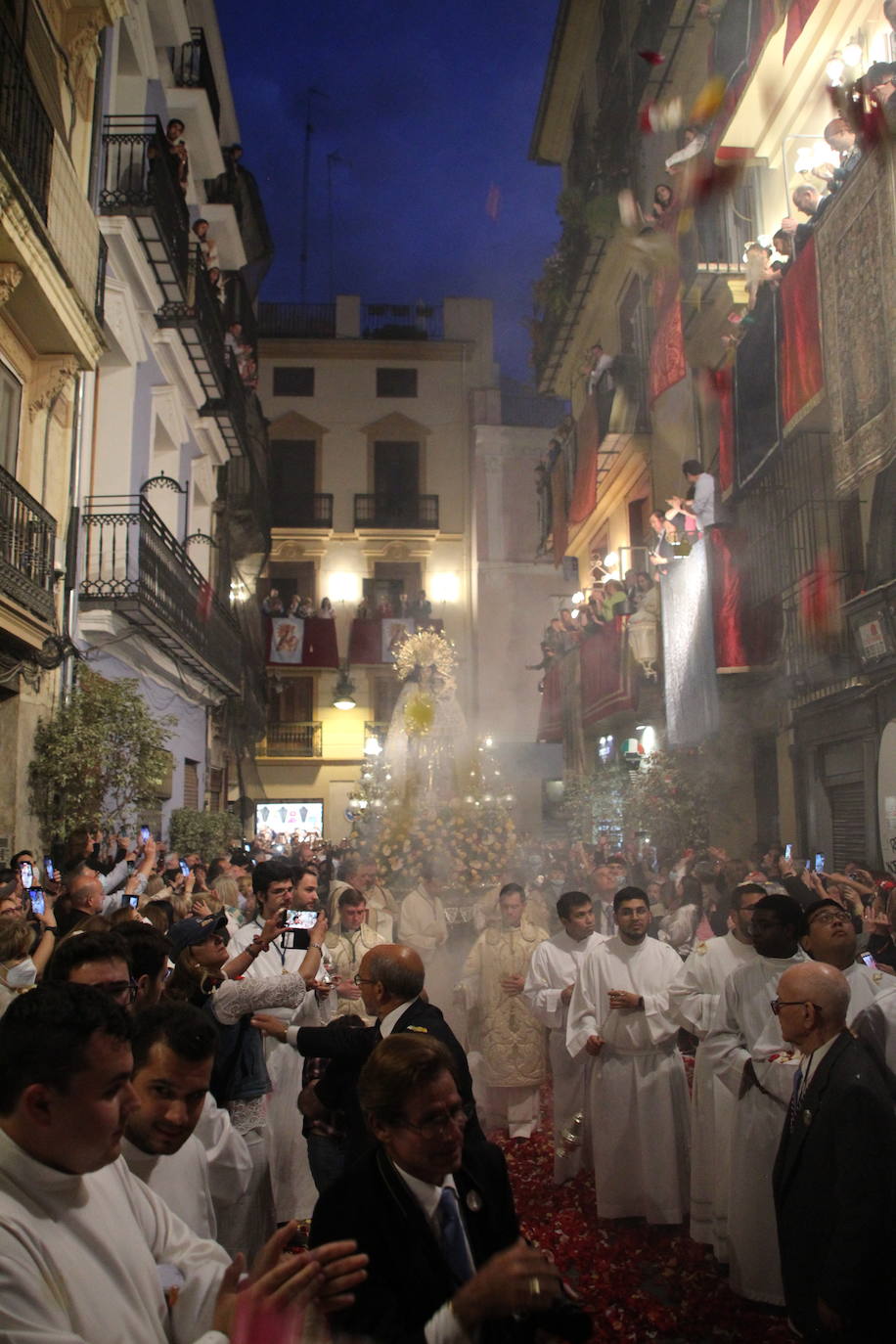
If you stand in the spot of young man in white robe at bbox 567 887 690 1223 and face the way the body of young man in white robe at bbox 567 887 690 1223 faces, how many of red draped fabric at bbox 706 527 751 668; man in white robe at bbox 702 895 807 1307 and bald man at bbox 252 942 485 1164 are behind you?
1

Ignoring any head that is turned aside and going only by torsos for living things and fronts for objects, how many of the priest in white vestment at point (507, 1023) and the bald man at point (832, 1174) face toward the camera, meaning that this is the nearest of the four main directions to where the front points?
1

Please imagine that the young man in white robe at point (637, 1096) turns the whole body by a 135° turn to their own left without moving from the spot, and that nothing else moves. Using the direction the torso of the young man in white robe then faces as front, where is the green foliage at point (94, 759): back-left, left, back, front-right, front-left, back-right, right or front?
left

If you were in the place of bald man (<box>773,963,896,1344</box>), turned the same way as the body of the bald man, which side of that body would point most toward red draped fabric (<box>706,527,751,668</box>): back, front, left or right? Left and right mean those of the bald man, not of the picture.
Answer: right

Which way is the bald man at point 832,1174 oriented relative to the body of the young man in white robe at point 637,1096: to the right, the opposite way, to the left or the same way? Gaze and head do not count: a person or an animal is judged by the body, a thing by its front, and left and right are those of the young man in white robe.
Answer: to the right

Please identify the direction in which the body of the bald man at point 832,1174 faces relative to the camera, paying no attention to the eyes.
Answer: to the viewer's left

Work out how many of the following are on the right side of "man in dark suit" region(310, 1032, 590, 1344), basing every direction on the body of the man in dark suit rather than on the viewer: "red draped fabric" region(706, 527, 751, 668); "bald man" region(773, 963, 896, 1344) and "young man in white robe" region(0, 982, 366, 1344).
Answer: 1

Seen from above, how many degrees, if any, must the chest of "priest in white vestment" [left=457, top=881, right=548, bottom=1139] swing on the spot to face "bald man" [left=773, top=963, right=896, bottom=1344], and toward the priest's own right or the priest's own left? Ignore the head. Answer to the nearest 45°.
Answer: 0° — they already face them

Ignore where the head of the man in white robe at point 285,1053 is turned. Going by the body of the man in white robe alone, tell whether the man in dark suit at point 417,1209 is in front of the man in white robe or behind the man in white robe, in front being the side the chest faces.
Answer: in front
